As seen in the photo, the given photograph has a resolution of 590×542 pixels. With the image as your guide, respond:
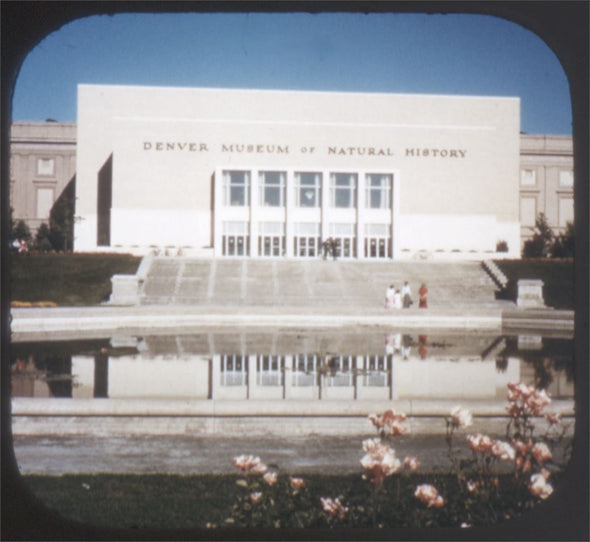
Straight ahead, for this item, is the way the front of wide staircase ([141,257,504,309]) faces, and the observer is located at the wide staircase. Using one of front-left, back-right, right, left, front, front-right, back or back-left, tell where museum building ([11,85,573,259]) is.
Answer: back

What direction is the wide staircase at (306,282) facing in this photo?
toward the camera

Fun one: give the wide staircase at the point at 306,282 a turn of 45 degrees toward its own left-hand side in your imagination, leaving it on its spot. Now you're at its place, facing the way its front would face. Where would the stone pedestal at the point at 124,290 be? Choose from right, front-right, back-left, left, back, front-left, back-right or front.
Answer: right

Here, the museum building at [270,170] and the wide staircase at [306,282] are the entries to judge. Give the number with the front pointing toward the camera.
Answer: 2

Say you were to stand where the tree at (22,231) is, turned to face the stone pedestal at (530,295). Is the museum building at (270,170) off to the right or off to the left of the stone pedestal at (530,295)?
left

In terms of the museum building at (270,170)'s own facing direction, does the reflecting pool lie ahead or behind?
ahead

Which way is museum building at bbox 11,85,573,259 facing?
toward the camera

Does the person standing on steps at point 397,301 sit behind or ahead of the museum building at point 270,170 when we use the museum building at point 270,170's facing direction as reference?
ahead
